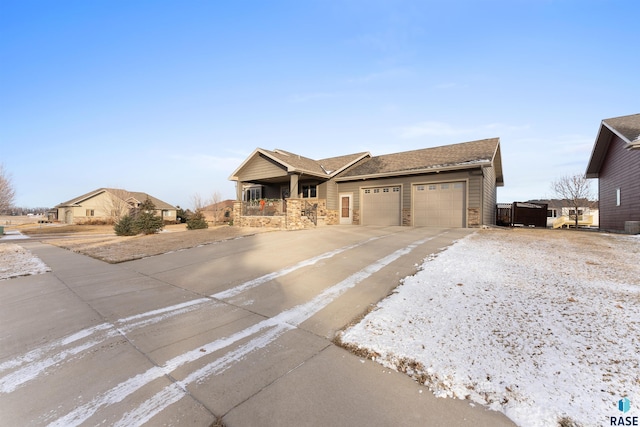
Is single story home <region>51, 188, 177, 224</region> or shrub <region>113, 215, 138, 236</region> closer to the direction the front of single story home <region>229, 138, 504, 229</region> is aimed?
the shrub

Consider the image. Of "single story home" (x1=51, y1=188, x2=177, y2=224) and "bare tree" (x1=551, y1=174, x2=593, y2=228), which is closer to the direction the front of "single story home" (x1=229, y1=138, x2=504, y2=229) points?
the single story home

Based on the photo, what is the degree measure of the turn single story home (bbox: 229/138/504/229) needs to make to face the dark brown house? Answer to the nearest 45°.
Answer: approximately 135° to its left

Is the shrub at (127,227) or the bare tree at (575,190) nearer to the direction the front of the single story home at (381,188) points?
the shrub

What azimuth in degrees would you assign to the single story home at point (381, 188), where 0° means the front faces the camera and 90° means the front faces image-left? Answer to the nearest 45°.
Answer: approximately 45°

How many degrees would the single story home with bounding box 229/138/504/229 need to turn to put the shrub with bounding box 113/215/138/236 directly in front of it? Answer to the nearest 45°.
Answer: approximately 45° to its right

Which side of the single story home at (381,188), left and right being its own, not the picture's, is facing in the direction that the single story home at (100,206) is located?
right

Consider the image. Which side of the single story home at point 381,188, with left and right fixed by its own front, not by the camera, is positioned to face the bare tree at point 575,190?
back

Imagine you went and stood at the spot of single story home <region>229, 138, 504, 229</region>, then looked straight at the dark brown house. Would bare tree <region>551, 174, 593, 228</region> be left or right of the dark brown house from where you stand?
left
